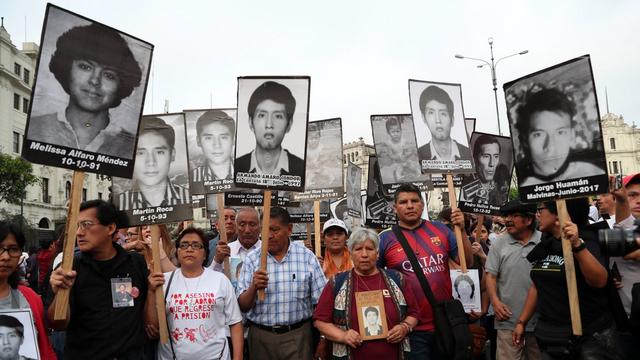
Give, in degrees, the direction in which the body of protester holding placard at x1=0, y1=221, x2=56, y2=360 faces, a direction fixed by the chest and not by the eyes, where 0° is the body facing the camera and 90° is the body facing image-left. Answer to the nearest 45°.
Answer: approximately 0°

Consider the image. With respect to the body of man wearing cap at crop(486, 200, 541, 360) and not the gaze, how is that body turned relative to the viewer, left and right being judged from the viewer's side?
facing the viewer and to the right of the viewer

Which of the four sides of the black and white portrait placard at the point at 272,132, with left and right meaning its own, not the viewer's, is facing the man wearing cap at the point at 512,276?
left

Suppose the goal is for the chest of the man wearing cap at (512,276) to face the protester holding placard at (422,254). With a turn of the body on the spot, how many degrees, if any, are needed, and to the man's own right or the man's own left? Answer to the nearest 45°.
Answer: approximately 90° to the man's own right

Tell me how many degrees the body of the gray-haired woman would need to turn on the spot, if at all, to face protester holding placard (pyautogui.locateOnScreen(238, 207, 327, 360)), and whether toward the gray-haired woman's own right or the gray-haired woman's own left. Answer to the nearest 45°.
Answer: approximately 135° to the gray-haired woman's own right

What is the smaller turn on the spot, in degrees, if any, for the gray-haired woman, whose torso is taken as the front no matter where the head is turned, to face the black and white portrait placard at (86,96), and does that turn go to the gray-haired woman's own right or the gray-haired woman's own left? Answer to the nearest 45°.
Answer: approximately 45° to the gray-haired woman's own right

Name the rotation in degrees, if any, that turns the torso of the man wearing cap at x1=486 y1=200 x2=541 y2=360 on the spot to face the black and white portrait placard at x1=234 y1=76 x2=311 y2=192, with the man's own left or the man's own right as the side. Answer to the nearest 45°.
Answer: approximately 90° to the man's own right

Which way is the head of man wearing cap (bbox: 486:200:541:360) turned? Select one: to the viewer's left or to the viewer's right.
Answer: to the viewer's left

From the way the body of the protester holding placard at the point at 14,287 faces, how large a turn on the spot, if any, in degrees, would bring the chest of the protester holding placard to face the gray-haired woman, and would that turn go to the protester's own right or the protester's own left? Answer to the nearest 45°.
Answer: approximately 90° to the protester's own left

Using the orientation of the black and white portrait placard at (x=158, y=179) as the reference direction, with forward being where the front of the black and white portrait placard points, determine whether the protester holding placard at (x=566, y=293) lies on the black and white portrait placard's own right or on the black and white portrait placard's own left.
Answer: on the black and white portrait placard's own left
